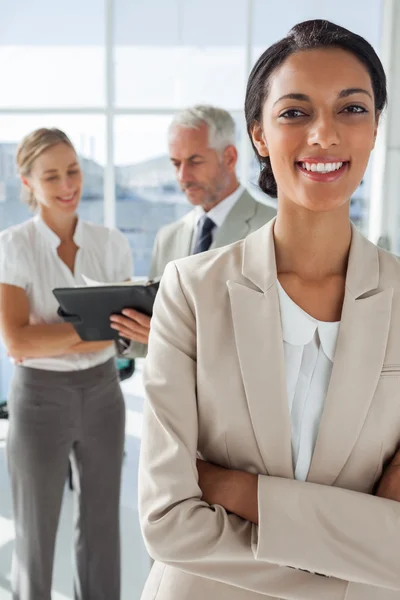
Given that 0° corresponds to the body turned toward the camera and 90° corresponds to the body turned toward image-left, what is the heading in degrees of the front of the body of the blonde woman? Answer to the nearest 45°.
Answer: approximately 315°

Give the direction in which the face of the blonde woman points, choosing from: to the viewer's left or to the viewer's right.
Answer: to the viewer's right

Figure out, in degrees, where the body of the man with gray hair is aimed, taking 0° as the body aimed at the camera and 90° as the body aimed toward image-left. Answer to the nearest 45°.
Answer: approximately 45°

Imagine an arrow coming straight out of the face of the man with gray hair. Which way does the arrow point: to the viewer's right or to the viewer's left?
to the viewer's left

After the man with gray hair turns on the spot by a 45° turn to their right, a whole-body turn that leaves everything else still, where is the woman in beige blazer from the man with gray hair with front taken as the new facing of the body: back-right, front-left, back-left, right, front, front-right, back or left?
left
